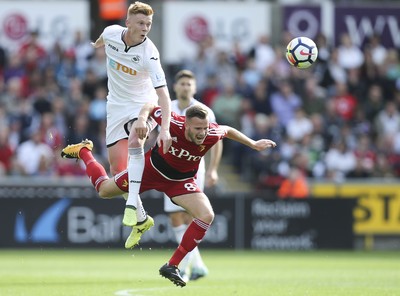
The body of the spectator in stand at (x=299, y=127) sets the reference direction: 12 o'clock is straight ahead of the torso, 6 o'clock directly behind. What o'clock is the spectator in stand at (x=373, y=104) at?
the spectator in stand at (x=373, y=104) is roughly at 8 o'clock from the spectator in stand at (x=299, y=127).

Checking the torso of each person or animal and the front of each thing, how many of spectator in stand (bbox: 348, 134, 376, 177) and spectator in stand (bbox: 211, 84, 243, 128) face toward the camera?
2

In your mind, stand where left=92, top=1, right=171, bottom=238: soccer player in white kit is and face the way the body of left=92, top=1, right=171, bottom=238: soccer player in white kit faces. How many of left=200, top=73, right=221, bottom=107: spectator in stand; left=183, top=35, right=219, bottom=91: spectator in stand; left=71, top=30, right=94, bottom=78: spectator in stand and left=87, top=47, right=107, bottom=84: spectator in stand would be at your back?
4

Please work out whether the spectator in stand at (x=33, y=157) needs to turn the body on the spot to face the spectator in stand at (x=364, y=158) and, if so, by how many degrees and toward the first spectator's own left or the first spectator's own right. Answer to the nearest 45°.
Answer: approximately 90° to the first spectator's own left

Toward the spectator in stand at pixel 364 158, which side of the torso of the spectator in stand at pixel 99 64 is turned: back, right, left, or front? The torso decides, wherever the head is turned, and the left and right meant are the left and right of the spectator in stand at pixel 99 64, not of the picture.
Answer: left

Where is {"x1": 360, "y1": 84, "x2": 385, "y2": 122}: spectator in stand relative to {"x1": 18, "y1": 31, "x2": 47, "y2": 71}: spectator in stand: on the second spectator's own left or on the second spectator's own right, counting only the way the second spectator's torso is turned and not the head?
on the second spectator's own left

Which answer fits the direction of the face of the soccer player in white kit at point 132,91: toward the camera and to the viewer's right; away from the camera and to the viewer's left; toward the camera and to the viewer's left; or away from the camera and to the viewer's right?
toward the camera and to the viewer's right
